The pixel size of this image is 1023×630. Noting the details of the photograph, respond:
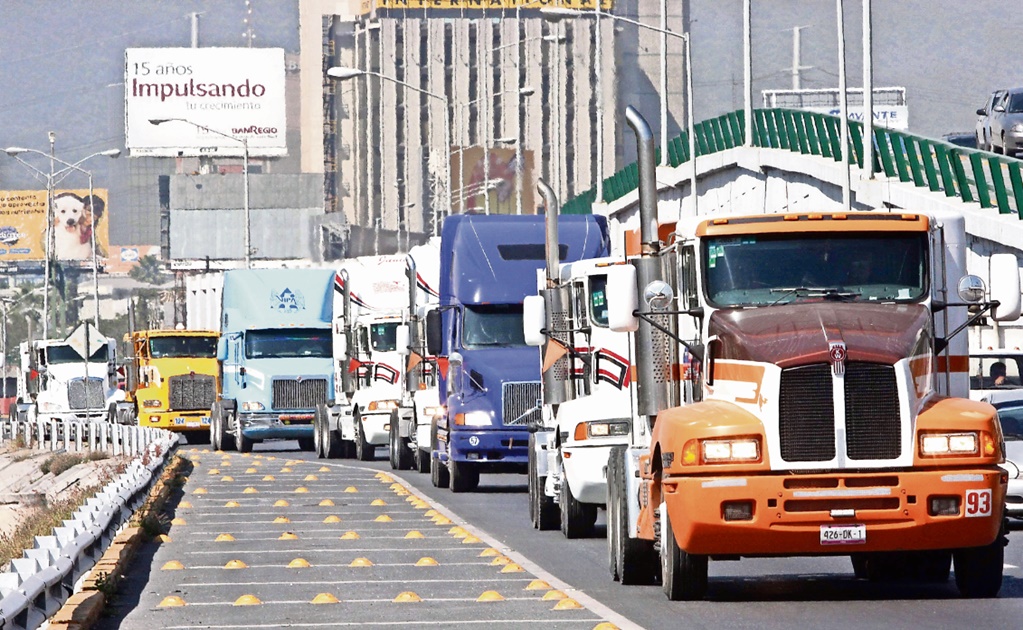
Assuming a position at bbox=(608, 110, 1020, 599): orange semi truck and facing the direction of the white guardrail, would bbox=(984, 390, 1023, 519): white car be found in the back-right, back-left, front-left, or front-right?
back-right

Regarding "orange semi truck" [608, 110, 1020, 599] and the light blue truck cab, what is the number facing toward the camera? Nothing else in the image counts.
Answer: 2

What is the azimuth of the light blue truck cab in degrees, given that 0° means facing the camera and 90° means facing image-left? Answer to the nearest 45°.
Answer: approximately 0°

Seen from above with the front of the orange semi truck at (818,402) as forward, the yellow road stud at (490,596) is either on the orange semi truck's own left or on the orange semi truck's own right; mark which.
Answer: on the orange semi truck's own right

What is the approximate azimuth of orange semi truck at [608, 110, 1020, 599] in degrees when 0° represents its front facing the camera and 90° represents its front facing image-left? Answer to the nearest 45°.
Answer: approximately 0°

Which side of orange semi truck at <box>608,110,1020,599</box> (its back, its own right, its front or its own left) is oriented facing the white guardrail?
right

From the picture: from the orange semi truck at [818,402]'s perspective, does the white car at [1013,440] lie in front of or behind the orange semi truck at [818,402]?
behind
